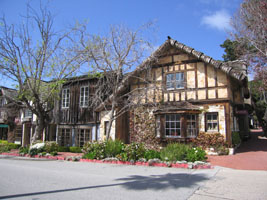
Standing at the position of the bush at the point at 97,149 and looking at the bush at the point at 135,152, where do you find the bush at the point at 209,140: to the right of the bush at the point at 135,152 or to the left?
left

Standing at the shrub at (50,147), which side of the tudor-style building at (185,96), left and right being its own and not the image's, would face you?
right

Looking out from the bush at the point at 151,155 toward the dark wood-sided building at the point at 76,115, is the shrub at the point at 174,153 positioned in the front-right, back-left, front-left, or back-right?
back-right

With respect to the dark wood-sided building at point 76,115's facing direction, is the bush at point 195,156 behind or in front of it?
in front

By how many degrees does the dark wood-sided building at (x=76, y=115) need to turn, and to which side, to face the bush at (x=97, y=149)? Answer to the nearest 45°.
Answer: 0° — it already faces it

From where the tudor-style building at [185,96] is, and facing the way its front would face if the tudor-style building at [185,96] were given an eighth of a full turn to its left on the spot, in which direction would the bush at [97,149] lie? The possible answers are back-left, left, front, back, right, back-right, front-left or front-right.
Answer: right

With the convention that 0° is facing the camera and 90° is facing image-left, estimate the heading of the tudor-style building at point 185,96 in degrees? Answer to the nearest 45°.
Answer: approximately 0°

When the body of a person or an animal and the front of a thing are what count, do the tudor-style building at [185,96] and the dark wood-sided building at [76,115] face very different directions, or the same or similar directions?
same or similar directions

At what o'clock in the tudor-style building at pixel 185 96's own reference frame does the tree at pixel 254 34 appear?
The tree is roughly at 9 o'clock from the tudor-style building.

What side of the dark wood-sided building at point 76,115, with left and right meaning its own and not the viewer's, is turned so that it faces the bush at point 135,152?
front

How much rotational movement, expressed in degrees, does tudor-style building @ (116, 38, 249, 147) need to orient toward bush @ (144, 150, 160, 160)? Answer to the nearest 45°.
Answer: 0° — it already faces it

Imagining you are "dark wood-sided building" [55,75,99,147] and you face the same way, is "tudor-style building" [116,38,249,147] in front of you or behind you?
in front

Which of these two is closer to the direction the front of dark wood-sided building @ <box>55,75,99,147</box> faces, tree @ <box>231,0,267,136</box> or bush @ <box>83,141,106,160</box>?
the bush

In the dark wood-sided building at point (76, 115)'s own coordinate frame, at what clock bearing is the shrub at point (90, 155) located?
The shrub is roughly at 12 o'clock from the dark wood-sided building.

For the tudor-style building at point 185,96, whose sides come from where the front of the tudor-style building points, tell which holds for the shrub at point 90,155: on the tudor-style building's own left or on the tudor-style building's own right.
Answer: on the tudor-style building's own right

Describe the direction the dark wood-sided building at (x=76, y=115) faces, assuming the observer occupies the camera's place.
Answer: facing the viewer

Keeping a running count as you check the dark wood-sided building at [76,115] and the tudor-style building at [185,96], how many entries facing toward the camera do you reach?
2
